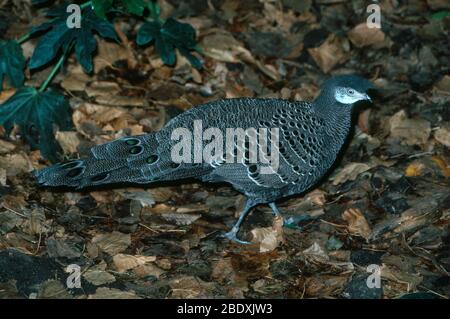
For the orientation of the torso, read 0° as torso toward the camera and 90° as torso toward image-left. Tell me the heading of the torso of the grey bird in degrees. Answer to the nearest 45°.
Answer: approximately 270°

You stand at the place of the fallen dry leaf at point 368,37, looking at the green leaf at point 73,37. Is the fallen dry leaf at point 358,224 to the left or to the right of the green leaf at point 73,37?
left

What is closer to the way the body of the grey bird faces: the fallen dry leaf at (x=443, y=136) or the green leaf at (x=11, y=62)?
the fallen dry leaf

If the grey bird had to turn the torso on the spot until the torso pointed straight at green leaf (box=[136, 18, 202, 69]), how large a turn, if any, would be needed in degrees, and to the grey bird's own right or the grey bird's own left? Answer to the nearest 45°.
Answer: approximately 90° to the grey bird's own left

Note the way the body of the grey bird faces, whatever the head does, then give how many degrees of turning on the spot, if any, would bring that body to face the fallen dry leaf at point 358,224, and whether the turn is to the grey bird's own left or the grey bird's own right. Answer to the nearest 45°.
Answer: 0° — it already faces it

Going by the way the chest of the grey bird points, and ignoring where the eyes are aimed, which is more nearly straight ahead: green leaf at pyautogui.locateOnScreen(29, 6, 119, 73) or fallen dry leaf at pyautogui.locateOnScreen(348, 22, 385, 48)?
the fallen dry leaf

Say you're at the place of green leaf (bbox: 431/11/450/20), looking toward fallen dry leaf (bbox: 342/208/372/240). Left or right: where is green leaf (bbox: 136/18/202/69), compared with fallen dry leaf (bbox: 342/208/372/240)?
right

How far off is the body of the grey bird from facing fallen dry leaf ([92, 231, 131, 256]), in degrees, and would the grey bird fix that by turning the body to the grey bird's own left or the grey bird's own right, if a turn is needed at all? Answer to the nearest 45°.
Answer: approximately 180°

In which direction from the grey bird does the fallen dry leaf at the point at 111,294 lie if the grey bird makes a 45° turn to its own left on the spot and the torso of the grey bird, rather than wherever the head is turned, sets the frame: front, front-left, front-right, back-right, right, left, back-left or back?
back

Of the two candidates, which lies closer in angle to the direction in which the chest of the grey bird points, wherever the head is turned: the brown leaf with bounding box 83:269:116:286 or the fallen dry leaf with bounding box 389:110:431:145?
the fallen dry leaf
